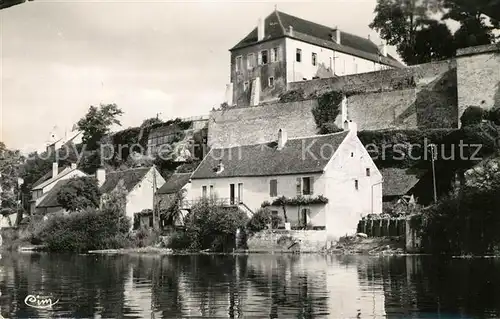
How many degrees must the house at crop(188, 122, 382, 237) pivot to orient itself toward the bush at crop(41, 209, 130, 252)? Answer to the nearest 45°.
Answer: approximately 45° to its right

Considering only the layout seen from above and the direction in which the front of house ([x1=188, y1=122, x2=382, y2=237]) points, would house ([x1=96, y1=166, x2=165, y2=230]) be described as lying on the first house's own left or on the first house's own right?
on the first house's own right

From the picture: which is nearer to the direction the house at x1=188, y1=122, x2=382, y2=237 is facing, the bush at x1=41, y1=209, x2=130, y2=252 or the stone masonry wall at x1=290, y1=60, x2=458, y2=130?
the bush

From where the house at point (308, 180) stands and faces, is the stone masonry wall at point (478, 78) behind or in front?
behind

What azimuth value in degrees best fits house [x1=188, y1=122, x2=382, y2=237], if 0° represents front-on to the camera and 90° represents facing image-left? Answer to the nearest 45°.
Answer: approximately 45°

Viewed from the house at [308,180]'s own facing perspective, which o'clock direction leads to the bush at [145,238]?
The bush is roughly at 2 o'clock from the house.

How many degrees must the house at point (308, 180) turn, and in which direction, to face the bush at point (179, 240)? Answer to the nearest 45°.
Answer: approximately 45° to its right

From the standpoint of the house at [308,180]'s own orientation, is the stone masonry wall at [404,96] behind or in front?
behind
